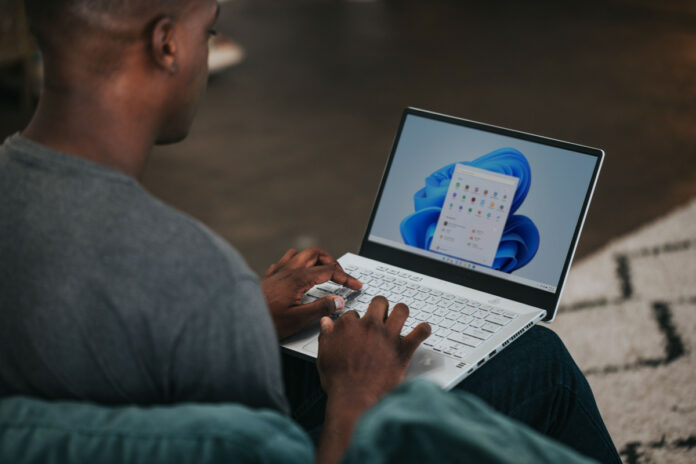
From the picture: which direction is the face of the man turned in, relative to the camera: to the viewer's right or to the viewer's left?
to the viewer's right

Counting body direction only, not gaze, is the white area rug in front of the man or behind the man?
in front

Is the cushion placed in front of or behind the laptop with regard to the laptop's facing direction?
in front

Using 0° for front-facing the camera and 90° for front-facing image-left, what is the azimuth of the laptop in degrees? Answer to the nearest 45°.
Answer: approximately 45°

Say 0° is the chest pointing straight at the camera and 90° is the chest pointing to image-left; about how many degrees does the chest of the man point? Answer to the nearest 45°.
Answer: approximately 225°
